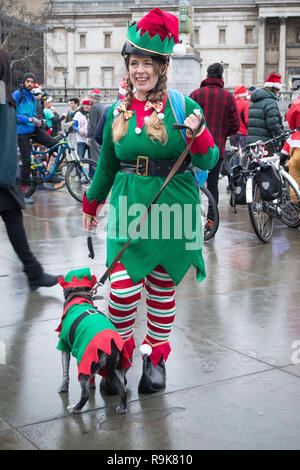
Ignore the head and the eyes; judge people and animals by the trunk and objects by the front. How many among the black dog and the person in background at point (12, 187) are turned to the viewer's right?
1

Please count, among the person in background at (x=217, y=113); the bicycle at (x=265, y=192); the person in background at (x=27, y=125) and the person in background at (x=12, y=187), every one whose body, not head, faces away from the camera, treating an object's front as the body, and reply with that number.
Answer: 1

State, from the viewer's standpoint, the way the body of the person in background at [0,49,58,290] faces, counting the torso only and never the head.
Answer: to the viewer's right

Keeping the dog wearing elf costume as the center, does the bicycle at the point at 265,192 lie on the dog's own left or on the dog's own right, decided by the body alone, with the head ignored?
on the dog's own right

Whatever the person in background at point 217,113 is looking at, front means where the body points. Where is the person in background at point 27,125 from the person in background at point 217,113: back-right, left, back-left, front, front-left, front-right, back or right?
front-left

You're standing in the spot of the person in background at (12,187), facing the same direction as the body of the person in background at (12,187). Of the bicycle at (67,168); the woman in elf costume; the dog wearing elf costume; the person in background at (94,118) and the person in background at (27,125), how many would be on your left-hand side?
3

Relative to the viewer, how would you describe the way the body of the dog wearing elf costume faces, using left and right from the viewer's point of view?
facing away from the viewer and to the left of the viewer

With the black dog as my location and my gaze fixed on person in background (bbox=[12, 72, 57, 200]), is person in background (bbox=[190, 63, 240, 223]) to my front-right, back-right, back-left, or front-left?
front-right
